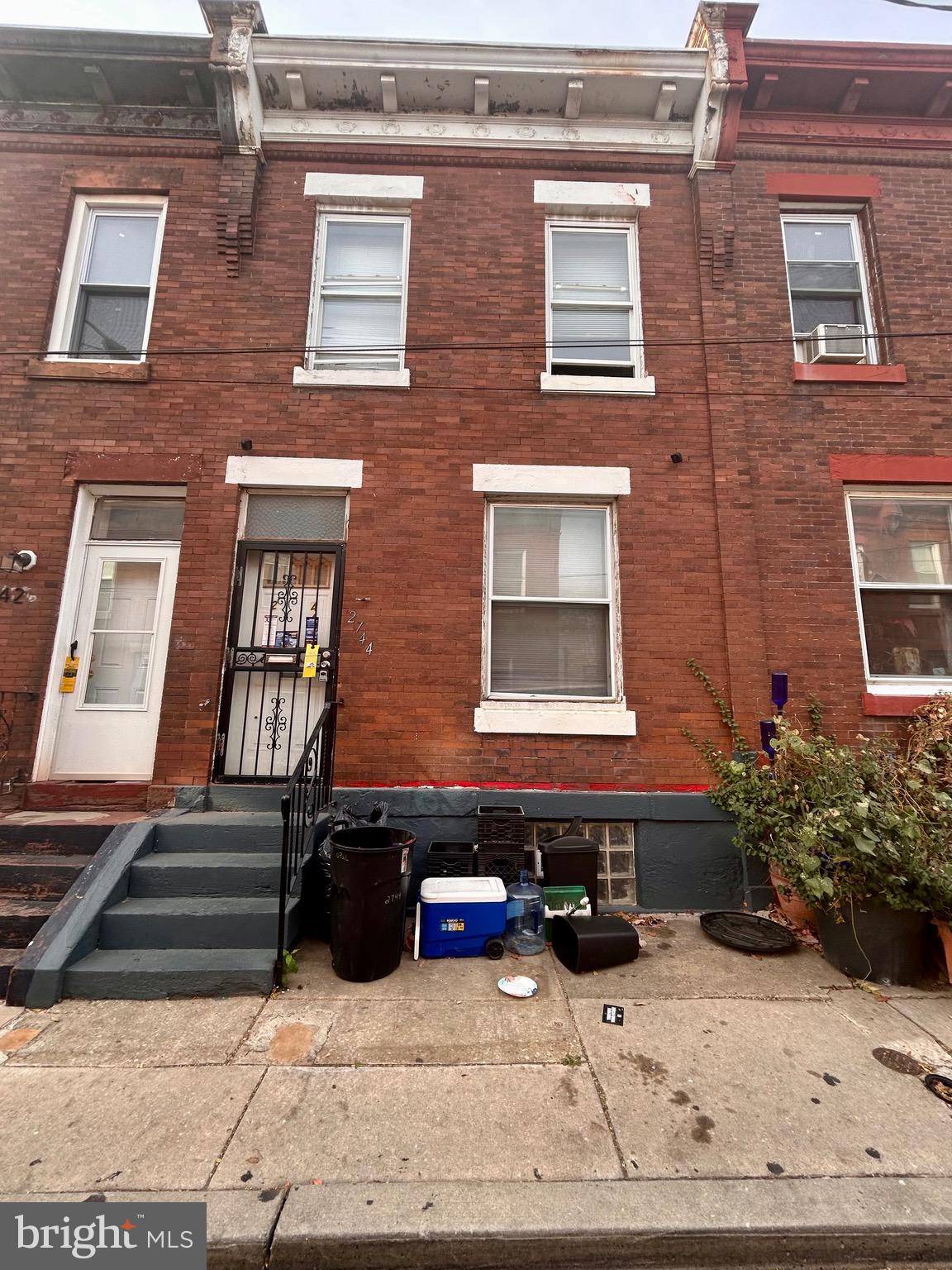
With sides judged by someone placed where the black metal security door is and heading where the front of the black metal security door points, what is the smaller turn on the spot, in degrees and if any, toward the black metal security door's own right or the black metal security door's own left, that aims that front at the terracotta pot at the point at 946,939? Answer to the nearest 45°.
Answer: approximately 45° to the black metal security door's own left

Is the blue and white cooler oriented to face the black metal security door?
no

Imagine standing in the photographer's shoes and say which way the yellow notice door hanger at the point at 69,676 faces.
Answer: facing the viewer

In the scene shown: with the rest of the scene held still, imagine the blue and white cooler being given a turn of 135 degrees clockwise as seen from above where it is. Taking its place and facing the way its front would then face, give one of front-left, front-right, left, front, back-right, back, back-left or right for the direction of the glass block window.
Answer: right

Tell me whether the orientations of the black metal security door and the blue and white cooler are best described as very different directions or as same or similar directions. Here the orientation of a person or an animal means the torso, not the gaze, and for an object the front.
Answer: same or similar directions

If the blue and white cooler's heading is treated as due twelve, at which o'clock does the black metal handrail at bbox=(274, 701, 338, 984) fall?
The black metal handrail is roughly at 3 o'clock from the blue and white cooler.

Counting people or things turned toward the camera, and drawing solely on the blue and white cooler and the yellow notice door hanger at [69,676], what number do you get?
2

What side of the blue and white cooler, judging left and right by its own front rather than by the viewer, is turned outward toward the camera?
front
